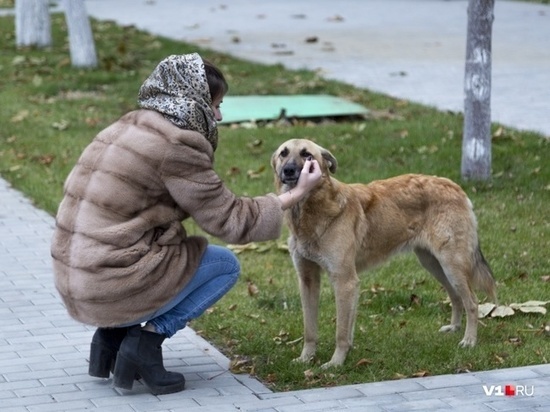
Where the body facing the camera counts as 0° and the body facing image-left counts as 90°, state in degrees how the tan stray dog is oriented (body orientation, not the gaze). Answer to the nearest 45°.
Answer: approximately 45°

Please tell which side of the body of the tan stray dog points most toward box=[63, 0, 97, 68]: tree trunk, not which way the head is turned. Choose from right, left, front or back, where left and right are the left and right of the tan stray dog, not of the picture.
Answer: right

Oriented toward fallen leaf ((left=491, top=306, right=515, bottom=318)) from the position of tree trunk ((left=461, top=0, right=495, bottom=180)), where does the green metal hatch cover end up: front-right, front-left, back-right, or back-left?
back-right

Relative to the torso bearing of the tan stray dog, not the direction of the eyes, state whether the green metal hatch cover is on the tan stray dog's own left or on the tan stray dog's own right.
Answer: on the tan stray dog's own right

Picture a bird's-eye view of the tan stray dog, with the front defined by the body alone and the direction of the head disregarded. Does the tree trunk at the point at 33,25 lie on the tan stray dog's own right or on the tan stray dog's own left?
on the tan stray dog's own right

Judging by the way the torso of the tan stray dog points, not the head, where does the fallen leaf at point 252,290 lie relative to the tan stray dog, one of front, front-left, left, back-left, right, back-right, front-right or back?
right

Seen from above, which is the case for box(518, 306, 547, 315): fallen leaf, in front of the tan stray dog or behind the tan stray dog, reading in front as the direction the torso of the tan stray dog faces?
behind
